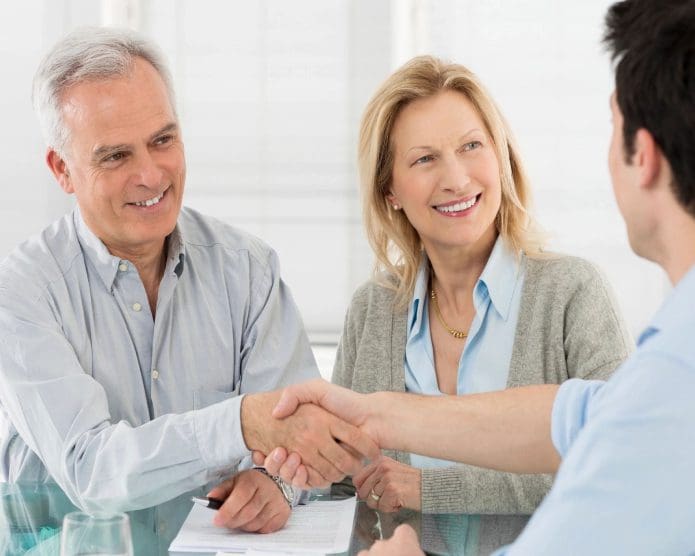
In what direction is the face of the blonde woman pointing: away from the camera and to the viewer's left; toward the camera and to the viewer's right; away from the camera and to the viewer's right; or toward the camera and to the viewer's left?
toward the camera and to the viewer's right

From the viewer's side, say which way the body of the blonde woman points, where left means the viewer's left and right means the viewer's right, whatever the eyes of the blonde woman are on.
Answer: facing the viewer

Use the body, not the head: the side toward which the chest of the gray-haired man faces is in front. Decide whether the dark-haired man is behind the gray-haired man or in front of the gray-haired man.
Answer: in front

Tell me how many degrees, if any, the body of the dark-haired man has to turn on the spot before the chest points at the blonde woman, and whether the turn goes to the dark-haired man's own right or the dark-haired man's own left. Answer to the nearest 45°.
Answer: approximately 45° to the dark-haired man's own right

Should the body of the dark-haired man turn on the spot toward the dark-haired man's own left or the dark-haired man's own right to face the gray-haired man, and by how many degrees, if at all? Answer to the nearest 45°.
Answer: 0° — they already face them

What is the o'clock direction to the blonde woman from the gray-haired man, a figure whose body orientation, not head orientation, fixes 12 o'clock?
The blonde woman is roughly at 10 o'clock from the gray-haired man.

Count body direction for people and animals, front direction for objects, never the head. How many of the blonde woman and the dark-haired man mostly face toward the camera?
1

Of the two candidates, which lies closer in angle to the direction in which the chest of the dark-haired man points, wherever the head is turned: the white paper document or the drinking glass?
the white paper document

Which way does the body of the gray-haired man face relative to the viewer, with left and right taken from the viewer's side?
facing the viewer and to the right of the viewer

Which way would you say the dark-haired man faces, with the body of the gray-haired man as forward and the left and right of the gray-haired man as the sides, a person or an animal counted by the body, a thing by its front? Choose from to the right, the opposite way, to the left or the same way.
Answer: the opposite way

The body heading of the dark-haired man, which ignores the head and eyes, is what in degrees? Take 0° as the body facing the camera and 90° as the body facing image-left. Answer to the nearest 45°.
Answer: approximately 135°

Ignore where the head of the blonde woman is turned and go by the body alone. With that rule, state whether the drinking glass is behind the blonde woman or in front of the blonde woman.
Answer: in front

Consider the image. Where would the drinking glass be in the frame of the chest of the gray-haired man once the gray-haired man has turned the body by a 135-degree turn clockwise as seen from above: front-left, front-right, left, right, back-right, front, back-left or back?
left

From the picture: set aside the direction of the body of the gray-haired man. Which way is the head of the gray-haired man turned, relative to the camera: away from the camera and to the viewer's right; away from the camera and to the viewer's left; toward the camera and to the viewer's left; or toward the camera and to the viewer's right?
toward the camera and to the viewer's right

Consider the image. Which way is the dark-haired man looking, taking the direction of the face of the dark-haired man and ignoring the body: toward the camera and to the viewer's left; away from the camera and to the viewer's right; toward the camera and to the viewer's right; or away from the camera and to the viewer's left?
away from the camera and to the viewer's left
